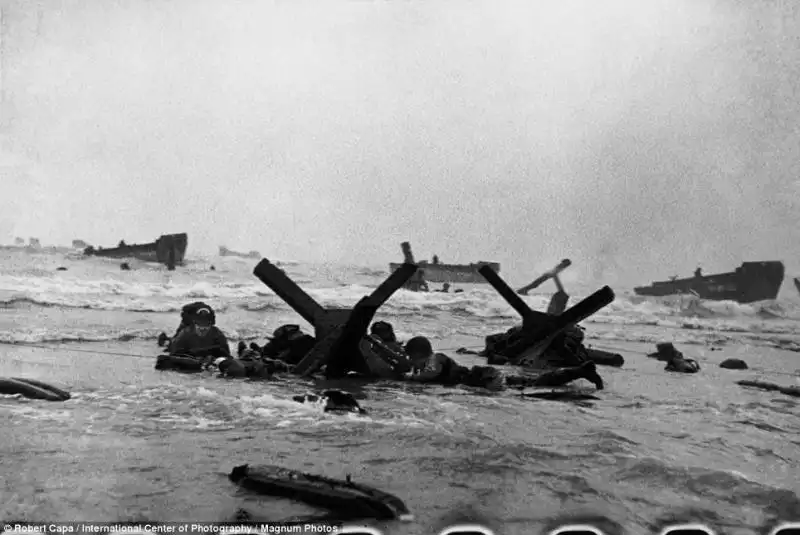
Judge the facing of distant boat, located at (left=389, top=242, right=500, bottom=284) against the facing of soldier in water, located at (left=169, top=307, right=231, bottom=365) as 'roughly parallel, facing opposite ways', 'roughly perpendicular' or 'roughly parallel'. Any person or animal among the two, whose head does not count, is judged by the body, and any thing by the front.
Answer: roughly perpendicular

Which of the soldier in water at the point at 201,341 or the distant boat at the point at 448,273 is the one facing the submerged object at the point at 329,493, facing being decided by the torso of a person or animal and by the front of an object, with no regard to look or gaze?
the soldier in water

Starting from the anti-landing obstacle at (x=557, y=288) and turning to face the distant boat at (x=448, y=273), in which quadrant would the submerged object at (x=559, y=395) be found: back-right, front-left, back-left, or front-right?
back-left

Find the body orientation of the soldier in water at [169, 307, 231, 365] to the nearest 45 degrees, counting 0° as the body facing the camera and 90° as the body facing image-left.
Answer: approximately 0°

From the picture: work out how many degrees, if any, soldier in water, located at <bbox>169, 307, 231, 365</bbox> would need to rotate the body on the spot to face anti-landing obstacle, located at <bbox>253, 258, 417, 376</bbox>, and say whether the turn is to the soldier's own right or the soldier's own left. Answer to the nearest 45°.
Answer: approximately 45° to the soldier's own left

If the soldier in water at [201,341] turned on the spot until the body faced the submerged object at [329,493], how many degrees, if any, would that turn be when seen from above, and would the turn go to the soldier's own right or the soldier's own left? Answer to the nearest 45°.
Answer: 0° — they already face it

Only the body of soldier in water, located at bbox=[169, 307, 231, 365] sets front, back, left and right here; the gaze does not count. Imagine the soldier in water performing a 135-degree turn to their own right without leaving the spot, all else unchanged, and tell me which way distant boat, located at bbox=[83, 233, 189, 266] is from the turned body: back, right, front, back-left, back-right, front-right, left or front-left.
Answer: front-right
